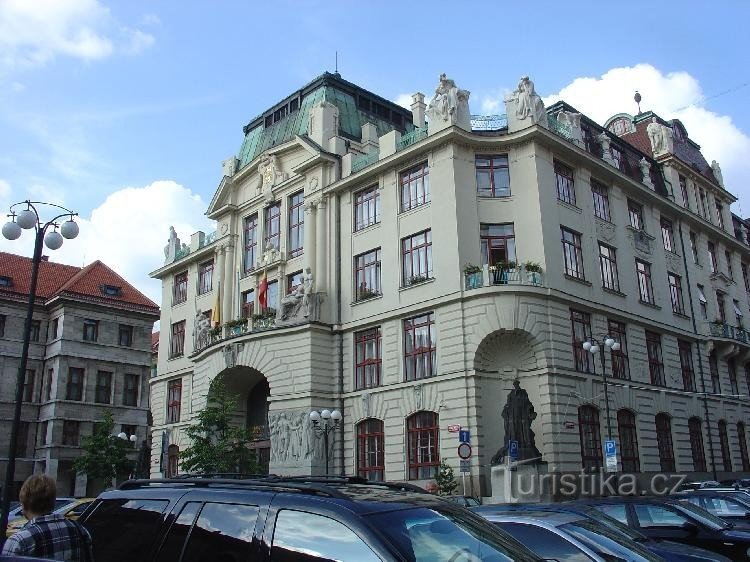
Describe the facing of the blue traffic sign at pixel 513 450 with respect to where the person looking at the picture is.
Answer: facing the viewer

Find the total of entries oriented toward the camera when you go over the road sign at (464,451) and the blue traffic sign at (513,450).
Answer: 2

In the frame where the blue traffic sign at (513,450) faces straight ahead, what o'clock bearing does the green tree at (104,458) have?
The green tree is roughly at 4 o'clock from the blue traffic sign.

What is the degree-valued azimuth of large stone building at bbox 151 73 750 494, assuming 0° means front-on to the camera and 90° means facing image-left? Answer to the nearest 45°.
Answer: approximately 45°

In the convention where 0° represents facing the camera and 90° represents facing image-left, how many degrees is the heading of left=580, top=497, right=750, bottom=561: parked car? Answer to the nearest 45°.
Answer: approximately 315°

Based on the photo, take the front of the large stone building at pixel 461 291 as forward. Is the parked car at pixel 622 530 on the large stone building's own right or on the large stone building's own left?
on the large stone building's own left

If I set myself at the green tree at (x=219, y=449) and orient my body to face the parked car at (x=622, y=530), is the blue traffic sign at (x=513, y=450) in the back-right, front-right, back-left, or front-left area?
front-left

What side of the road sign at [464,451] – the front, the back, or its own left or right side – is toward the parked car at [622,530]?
front

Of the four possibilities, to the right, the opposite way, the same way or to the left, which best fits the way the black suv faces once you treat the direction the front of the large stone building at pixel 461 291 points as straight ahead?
to the left
